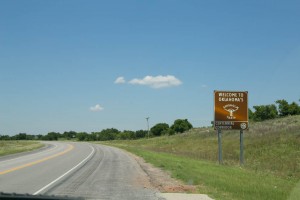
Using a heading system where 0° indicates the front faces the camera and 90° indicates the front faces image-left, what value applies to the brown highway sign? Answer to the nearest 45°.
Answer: approximately 0°
